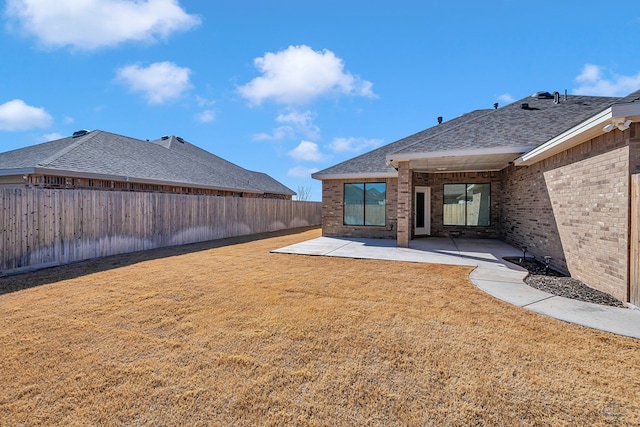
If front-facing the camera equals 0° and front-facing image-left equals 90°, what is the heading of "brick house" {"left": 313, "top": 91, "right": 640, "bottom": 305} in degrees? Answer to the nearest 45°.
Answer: approximately 180°
